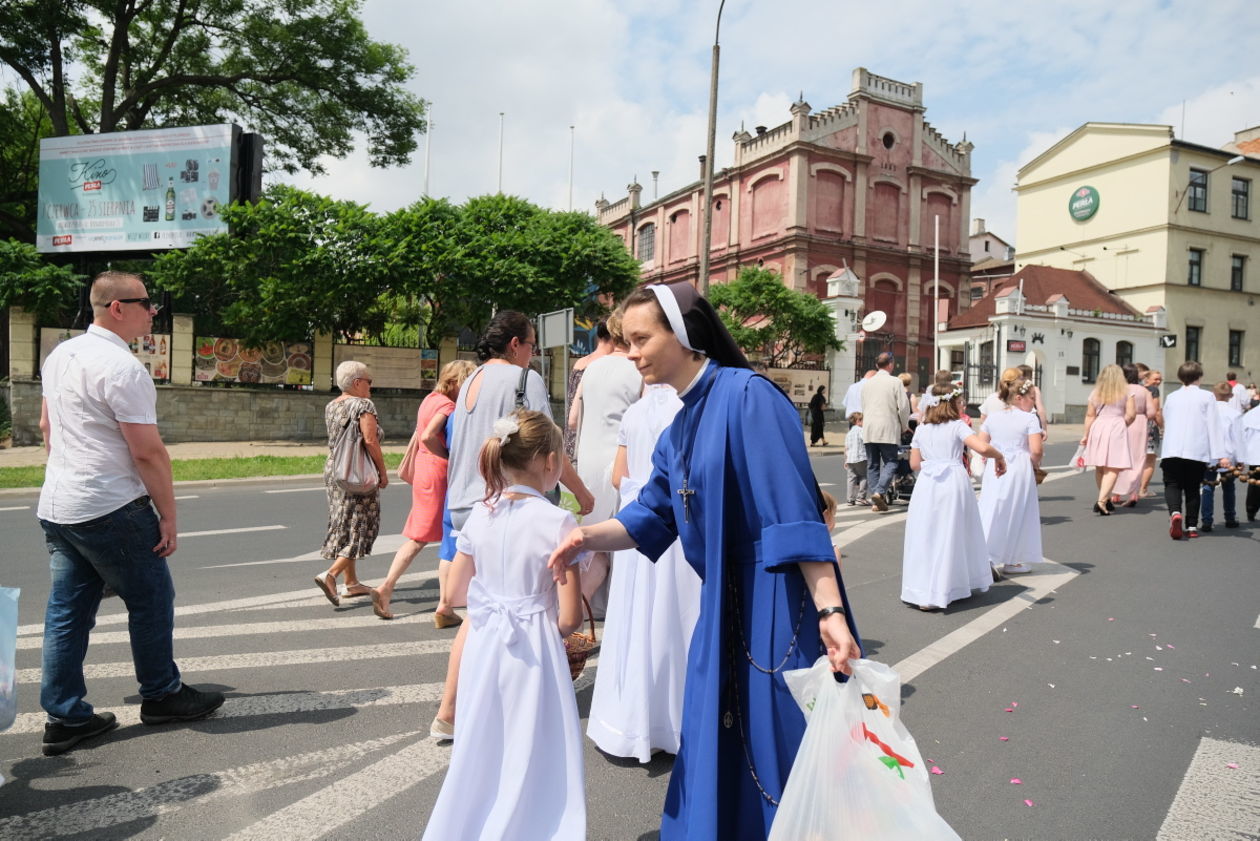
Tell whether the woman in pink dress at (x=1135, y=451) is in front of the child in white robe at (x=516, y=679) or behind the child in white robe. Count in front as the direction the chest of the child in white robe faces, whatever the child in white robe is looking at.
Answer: in front

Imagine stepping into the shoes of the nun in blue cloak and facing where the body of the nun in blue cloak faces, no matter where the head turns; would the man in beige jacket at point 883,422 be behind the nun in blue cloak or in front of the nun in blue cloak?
behind

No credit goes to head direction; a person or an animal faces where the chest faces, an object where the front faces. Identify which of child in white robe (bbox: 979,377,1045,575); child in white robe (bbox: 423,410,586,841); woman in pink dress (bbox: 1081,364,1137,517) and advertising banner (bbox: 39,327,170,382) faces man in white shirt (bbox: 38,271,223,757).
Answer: the advertising banner

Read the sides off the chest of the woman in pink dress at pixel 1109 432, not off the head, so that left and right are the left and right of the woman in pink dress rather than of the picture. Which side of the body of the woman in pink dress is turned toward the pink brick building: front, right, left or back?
front

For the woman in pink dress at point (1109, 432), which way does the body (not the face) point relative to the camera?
away from the camera

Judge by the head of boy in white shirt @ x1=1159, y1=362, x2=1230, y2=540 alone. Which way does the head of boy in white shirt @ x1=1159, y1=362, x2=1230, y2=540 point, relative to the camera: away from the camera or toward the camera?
away from the camera

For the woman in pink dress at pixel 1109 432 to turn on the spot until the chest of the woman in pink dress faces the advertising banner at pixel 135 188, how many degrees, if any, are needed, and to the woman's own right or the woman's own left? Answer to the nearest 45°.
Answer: approximately 90° to the woman's own left

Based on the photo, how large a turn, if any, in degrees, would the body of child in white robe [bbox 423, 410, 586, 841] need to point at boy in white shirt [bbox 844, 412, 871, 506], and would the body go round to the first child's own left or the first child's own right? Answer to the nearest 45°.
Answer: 0° — they already face them

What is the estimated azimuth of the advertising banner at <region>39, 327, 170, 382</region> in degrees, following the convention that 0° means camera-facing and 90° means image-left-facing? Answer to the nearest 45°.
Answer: approximately 0°

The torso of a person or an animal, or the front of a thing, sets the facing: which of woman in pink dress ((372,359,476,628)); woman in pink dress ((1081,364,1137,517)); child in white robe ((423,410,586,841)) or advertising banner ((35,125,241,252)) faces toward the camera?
the advertising banner

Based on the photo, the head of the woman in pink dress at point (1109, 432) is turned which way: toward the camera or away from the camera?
away from the camera

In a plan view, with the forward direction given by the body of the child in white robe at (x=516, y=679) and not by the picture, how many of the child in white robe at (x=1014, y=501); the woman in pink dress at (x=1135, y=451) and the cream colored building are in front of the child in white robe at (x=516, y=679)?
3
